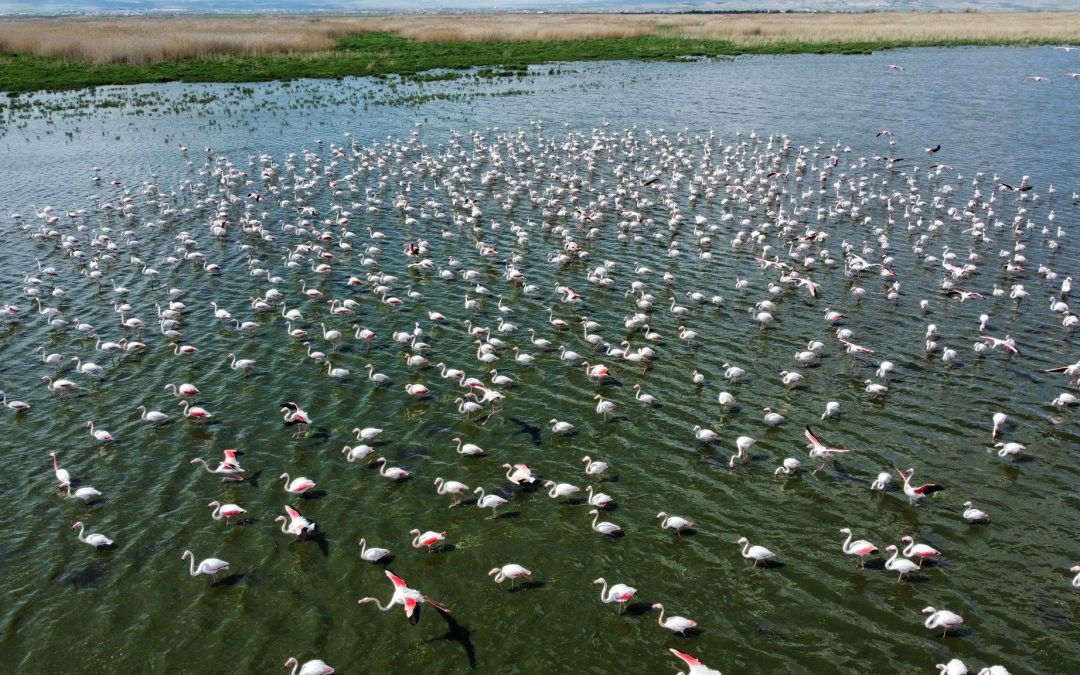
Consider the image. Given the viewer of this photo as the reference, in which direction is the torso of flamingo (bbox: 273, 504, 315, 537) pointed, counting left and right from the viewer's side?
facing to the left of the viewer

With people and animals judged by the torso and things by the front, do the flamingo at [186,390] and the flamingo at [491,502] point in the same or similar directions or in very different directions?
same or similar directions

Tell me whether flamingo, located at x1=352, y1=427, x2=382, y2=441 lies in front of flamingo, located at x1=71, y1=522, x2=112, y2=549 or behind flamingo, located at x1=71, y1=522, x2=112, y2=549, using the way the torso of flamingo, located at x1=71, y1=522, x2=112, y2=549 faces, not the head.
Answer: behind

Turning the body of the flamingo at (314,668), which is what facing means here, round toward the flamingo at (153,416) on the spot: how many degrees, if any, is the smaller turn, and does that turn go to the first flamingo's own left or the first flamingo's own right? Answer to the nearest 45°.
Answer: approximately 90° to the first flamingo's own right

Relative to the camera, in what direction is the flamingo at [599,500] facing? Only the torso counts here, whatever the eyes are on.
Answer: to the viewer's left

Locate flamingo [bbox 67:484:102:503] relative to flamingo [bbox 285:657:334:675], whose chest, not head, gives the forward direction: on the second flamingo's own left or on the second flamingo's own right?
on the second flamingo's own right

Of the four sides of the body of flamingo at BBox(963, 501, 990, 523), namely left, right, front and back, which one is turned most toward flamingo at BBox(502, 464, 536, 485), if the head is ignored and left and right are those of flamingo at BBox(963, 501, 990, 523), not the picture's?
front

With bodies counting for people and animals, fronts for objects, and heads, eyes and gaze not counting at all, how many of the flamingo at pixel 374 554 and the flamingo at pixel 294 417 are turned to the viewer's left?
2

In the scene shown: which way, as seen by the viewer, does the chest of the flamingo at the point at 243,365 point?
to the viewer's left

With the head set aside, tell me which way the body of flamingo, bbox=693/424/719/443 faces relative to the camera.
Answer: to the viewer's left

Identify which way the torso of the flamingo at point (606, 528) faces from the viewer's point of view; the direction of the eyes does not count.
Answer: to the viewer's left

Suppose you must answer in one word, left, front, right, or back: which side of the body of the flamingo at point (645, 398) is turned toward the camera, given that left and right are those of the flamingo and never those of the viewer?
left

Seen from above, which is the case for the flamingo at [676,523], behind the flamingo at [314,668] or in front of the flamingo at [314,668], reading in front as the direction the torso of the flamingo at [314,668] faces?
behind

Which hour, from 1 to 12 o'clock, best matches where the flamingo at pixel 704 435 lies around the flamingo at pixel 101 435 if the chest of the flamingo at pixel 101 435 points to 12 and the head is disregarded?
the flamingo at pixel 704 435 is roughly at 7 o'clock from the flamingo at pixel 101 435.

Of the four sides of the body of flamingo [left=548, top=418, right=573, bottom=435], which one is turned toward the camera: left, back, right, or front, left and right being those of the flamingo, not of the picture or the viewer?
left

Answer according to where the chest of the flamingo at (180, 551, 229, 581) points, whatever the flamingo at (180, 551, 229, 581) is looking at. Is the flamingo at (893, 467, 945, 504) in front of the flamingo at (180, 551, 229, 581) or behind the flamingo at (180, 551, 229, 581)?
behind

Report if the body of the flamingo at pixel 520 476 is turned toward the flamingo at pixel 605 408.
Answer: no

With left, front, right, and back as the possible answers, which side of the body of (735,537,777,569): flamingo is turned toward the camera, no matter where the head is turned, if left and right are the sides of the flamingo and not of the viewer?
left

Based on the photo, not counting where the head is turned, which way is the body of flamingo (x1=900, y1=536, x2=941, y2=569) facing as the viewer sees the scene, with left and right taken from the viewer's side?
facing to the left of the viewer

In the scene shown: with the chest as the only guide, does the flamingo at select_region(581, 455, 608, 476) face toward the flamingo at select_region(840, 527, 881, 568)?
no

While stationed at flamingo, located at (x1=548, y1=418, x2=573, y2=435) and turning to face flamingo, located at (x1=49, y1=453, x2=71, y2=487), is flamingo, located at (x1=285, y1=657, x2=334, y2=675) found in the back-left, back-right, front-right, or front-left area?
front-left

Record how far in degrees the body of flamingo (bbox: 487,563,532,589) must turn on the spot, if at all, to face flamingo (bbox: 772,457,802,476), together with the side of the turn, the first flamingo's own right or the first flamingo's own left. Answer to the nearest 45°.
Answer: approximately 135° to the first flamingo's own right
